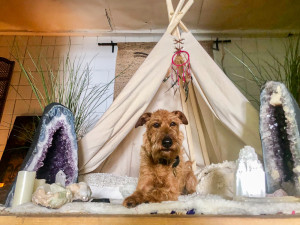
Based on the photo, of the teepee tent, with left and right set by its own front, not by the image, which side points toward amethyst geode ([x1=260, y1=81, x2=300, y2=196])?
left

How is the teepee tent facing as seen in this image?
toward the camera

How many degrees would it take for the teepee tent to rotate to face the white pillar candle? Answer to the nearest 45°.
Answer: approximately 45° to its right
